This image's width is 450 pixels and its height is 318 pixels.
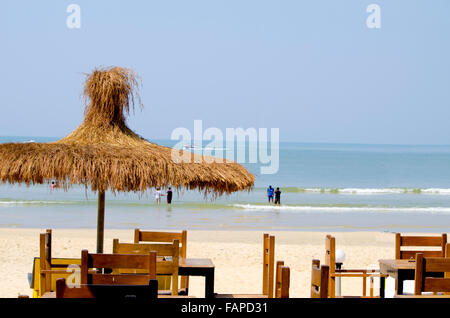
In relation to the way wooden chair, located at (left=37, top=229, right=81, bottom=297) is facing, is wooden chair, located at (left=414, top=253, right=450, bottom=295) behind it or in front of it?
in front

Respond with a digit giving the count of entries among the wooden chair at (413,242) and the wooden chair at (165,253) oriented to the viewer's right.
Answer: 0

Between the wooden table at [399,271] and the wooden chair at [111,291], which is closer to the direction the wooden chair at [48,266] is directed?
the wooden table

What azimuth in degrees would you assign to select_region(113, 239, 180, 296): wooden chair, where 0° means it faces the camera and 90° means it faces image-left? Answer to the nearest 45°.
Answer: approximately 180°

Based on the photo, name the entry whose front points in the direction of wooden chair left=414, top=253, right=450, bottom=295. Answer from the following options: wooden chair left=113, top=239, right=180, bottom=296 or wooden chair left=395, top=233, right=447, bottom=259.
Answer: wooden chair left=395, top=233, right=447, bottom=259

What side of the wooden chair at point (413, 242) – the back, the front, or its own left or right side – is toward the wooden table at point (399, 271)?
front

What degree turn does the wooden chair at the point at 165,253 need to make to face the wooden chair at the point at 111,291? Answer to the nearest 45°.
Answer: approximately 180°

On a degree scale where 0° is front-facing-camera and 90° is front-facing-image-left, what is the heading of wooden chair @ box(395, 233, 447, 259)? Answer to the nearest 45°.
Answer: approximately 0°

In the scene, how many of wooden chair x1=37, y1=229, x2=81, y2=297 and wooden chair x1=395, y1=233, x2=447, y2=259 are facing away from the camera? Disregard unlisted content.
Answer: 0

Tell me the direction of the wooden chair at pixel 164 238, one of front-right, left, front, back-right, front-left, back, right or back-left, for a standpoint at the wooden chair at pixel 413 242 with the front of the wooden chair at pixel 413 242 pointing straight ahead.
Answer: right

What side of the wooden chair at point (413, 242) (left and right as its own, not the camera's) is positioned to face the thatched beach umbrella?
right

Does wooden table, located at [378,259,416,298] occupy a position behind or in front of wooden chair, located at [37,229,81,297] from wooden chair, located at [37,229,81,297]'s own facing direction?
in front

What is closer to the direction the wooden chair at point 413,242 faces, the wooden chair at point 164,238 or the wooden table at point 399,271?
the wooden table

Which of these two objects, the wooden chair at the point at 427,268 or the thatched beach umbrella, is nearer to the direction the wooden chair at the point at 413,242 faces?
the wooden chair

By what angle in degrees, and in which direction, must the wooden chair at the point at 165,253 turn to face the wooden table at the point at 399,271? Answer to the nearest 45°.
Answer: approximately 90° to its right

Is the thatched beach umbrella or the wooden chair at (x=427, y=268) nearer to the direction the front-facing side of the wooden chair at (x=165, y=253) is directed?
the thatched beach umbrella

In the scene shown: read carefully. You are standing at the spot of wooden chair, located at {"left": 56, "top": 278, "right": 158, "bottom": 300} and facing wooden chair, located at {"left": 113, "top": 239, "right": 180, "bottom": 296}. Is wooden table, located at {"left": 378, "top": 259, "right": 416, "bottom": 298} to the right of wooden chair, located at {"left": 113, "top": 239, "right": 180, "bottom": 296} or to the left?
right
